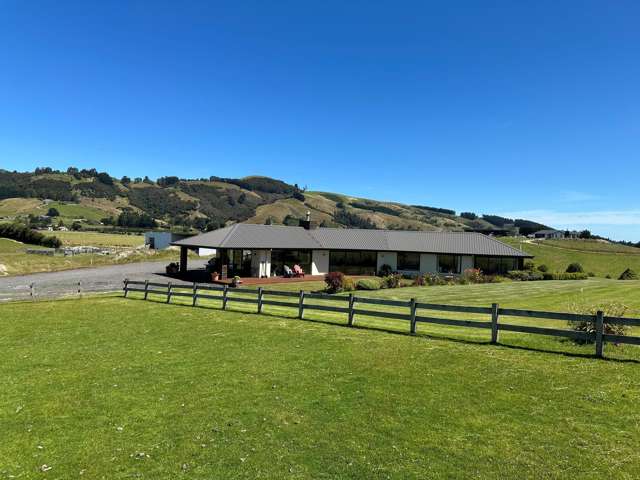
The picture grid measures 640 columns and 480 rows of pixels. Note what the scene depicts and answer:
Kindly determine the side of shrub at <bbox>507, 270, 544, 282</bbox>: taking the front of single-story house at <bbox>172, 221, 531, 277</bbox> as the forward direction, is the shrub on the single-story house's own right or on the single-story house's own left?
on the single-story house's own left

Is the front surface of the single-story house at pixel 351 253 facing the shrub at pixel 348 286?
yes

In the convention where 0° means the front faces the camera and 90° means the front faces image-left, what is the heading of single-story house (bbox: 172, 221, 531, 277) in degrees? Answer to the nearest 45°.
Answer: approximately 0°

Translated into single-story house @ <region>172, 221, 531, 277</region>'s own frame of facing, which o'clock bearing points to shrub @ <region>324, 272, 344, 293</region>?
The shrub is roughly at 12 o'clock from the single-story house.

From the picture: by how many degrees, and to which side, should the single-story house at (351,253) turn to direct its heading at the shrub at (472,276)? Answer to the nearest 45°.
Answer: approximately 90° to its left

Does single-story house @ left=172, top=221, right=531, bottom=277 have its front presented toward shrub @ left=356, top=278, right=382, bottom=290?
yes

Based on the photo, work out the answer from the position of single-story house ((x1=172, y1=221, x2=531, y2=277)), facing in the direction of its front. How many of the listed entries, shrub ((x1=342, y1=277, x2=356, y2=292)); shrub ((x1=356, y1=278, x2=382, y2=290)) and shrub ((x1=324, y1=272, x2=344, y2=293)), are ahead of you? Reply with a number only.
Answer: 3
